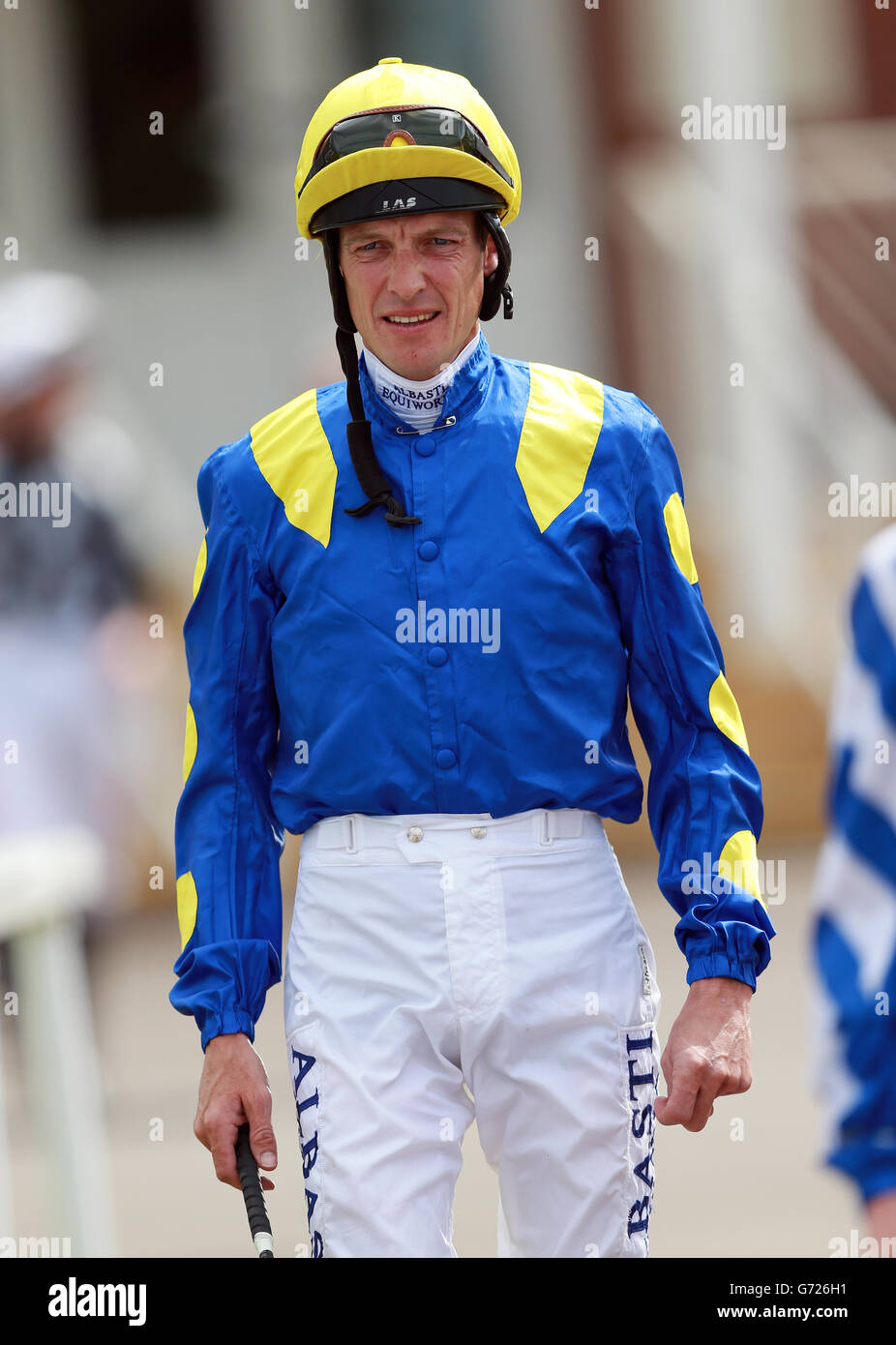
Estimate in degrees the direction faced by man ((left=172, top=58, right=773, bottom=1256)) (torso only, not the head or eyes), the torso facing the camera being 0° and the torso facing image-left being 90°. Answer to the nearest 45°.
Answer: approximately 0°

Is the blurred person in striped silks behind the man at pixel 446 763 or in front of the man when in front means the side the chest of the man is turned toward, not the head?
in front
